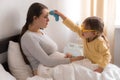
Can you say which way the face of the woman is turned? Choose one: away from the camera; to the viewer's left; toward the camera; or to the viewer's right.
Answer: to the viewer's right

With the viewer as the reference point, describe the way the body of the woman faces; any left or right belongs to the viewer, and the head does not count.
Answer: facing to the right of the viewer

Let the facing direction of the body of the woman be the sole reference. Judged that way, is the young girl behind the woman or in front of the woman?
in front

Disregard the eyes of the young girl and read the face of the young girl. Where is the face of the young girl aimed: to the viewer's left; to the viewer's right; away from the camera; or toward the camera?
to the viewer's left

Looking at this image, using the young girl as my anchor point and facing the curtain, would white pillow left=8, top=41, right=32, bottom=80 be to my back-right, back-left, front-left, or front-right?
back-left

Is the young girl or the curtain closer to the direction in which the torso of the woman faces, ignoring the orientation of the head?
the young girl
